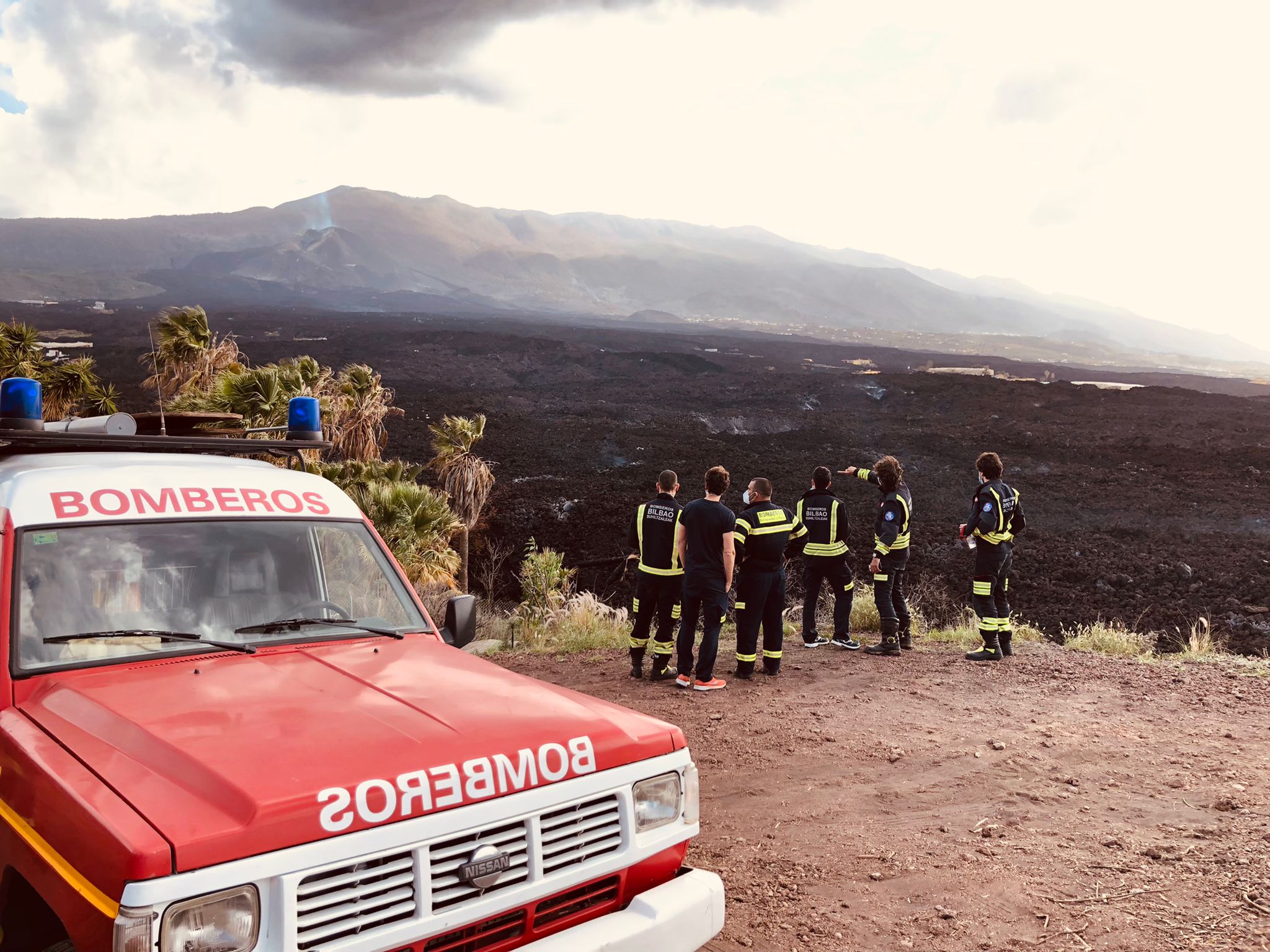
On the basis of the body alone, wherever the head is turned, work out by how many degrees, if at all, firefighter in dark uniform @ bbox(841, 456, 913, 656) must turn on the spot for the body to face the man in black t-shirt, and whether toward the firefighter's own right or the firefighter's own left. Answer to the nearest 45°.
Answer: approximately 90° to the firefighter's own left

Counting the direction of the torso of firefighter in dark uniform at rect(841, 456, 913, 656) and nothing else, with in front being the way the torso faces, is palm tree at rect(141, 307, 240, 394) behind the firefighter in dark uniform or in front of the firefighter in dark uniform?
in front

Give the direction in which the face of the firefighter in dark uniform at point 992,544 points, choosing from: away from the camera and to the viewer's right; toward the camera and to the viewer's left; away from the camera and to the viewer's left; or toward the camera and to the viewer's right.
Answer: away from the camera and to the viewer's left

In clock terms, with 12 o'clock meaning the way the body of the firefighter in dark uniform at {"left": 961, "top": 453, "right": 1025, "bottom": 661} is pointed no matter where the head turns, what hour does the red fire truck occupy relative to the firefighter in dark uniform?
The red fire truck is roughly at 8 o'clock from the firefighter in dark uniform.

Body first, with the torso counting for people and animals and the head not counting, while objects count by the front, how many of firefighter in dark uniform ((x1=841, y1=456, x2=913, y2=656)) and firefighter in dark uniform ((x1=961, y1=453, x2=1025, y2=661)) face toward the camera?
0

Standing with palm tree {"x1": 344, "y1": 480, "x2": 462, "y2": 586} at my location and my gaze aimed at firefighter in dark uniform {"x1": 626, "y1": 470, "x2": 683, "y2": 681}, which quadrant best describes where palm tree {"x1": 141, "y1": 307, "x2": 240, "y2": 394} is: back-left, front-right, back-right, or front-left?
back-right

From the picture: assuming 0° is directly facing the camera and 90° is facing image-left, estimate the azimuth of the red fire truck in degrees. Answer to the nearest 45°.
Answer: approximately 315°

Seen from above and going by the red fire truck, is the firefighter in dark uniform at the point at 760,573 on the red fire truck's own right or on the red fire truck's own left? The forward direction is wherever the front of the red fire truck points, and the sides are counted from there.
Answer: on the red fire truck's own left

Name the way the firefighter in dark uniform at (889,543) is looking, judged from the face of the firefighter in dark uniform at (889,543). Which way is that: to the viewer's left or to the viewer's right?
to the viewer's left

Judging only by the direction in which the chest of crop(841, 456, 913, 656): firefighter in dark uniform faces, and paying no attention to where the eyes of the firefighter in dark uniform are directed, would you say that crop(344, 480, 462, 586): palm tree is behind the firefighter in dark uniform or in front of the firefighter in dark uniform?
in front

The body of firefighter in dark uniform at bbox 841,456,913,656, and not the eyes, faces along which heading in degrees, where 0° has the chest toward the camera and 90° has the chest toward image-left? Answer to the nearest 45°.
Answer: approximately 135°
